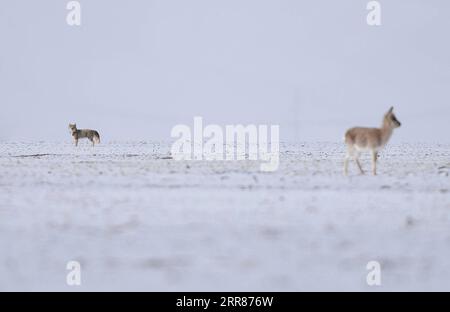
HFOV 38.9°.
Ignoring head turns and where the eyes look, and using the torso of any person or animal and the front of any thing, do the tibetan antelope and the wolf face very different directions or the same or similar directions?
very different directions

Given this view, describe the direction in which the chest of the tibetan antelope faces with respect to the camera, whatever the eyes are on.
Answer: to the viewer's right

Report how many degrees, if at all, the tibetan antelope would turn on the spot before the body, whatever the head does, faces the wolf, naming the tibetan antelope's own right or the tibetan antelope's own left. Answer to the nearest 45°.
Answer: approximately 135° to the tibetan antelope's own left

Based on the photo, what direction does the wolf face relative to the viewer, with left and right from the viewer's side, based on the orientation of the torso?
facing to the left of the viewer

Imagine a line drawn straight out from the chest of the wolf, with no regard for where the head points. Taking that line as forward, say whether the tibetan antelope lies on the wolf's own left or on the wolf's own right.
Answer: on the wolf's own left

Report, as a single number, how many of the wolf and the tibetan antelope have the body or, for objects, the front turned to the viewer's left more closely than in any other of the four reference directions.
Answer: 1

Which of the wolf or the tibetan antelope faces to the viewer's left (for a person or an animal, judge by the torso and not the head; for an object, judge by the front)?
the wolf
